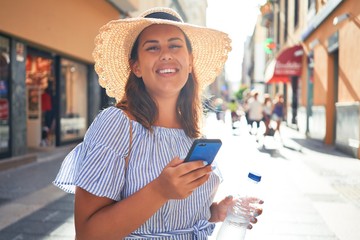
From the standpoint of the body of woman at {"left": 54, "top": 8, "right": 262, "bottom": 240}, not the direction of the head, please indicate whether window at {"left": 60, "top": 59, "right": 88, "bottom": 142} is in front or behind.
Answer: behind

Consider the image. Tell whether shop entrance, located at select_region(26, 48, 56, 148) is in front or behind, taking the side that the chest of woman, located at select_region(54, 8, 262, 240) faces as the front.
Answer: behind

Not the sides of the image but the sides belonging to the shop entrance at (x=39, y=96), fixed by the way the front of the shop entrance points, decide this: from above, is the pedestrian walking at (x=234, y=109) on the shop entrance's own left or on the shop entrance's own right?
on the shop entrance's own left

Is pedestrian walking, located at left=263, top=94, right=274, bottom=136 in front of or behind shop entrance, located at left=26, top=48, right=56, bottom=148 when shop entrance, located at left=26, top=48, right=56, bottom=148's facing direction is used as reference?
in front

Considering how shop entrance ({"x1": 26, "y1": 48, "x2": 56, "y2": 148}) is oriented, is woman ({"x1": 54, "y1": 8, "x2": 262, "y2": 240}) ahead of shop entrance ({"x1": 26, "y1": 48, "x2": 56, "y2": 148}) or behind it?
ahead

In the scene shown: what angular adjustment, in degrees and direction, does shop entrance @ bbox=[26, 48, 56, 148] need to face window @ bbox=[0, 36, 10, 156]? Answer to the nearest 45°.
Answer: approximately 45° to its right

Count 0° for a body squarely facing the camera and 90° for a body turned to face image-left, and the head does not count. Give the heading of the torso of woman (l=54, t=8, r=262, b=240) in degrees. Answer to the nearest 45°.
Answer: approximately 315°

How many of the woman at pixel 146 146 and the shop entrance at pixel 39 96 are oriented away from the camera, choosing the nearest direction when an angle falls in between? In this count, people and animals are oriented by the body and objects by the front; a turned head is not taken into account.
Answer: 0

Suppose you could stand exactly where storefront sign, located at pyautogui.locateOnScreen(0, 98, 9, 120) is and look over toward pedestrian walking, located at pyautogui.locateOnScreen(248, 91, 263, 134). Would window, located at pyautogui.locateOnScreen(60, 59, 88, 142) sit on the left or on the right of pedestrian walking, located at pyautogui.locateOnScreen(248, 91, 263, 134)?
left

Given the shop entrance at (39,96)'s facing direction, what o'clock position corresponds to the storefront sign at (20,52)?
The storefront sign is roughly at 2 o'clock from the shop entrance.

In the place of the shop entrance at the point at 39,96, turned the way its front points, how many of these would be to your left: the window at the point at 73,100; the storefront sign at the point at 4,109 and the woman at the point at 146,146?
1
